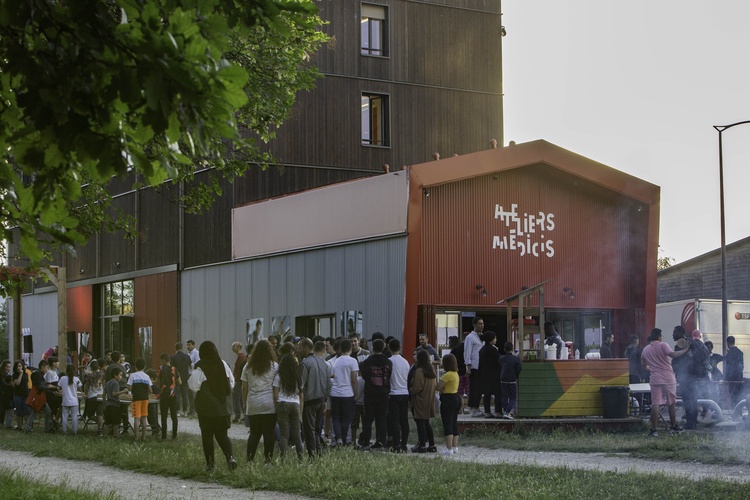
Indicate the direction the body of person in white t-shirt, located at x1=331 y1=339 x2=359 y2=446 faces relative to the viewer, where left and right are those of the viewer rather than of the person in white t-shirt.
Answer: facing away from the viewer

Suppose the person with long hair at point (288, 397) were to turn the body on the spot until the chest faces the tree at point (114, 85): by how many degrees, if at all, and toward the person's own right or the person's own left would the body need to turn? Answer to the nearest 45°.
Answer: approximately 180°

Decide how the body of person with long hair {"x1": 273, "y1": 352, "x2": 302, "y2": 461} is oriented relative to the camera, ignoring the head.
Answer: away from the camera

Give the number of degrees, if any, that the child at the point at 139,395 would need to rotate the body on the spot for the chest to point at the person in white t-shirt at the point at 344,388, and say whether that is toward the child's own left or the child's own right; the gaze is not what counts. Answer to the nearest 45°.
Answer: approximately 135° to the child's own right

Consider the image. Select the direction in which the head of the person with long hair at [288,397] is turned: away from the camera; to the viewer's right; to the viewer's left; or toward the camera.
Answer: away from the camera

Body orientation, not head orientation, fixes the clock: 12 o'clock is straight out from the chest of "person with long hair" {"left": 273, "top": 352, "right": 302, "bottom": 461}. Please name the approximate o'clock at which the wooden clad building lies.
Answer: The wooden clad building is roughly at 12 o'clock from the person with long hair.

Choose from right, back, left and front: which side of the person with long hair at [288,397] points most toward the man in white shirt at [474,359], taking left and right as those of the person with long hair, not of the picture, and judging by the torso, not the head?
front

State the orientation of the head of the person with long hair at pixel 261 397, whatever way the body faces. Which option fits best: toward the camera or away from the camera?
away from the camera

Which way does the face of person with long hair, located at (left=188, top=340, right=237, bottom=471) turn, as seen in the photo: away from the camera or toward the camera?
away from the camera

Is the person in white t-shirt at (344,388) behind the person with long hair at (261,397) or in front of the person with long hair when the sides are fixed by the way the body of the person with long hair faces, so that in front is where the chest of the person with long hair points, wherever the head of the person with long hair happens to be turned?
in front
